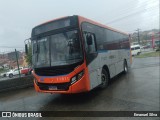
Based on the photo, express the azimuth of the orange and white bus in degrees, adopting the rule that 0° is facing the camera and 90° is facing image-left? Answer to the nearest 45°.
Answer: approximately 45°

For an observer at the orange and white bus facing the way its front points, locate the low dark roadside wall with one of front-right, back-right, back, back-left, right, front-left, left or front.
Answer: right
